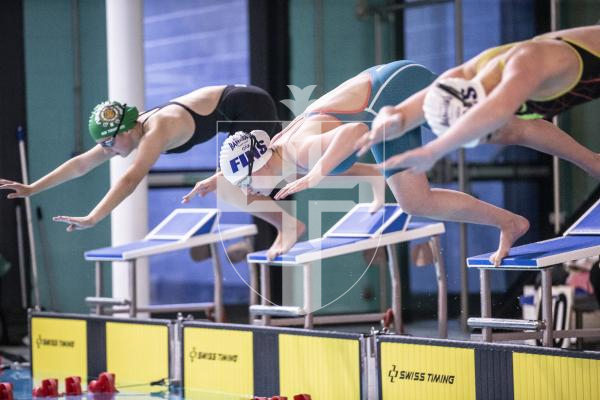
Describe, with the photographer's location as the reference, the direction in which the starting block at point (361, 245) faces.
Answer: facing the viewer and to the left of the viewer

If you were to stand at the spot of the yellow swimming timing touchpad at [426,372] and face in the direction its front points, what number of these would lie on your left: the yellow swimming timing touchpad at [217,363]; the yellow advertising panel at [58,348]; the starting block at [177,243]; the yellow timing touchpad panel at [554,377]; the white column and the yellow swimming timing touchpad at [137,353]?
1

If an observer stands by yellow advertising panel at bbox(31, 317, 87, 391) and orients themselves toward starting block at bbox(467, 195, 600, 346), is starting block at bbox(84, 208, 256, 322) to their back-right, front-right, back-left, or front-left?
front-left

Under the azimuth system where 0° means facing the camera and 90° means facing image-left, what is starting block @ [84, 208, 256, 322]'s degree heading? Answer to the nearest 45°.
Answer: approximately 45°

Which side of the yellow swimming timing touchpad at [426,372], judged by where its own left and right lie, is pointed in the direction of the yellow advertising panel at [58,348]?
right

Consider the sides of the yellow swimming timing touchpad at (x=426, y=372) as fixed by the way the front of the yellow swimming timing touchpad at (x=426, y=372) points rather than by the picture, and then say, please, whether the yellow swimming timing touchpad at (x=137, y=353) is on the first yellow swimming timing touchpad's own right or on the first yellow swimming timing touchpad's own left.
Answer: on the first yellow swimming timing touchpad's own right

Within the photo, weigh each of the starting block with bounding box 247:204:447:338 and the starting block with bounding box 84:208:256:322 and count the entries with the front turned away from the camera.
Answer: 0

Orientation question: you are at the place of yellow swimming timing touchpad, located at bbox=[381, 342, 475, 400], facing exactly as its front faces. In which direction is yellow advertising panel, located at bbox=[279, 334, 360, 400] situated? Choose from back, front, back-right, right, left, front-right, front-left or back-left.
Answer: right
